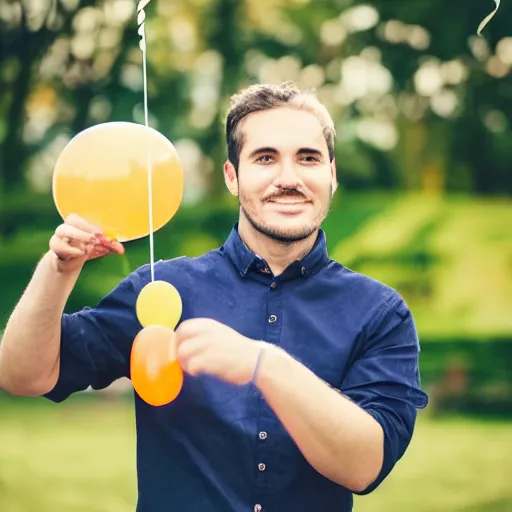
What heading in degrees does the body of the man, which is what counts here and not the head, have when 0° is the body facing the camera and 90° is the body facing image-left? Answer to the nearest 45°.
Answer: approximately 0°
